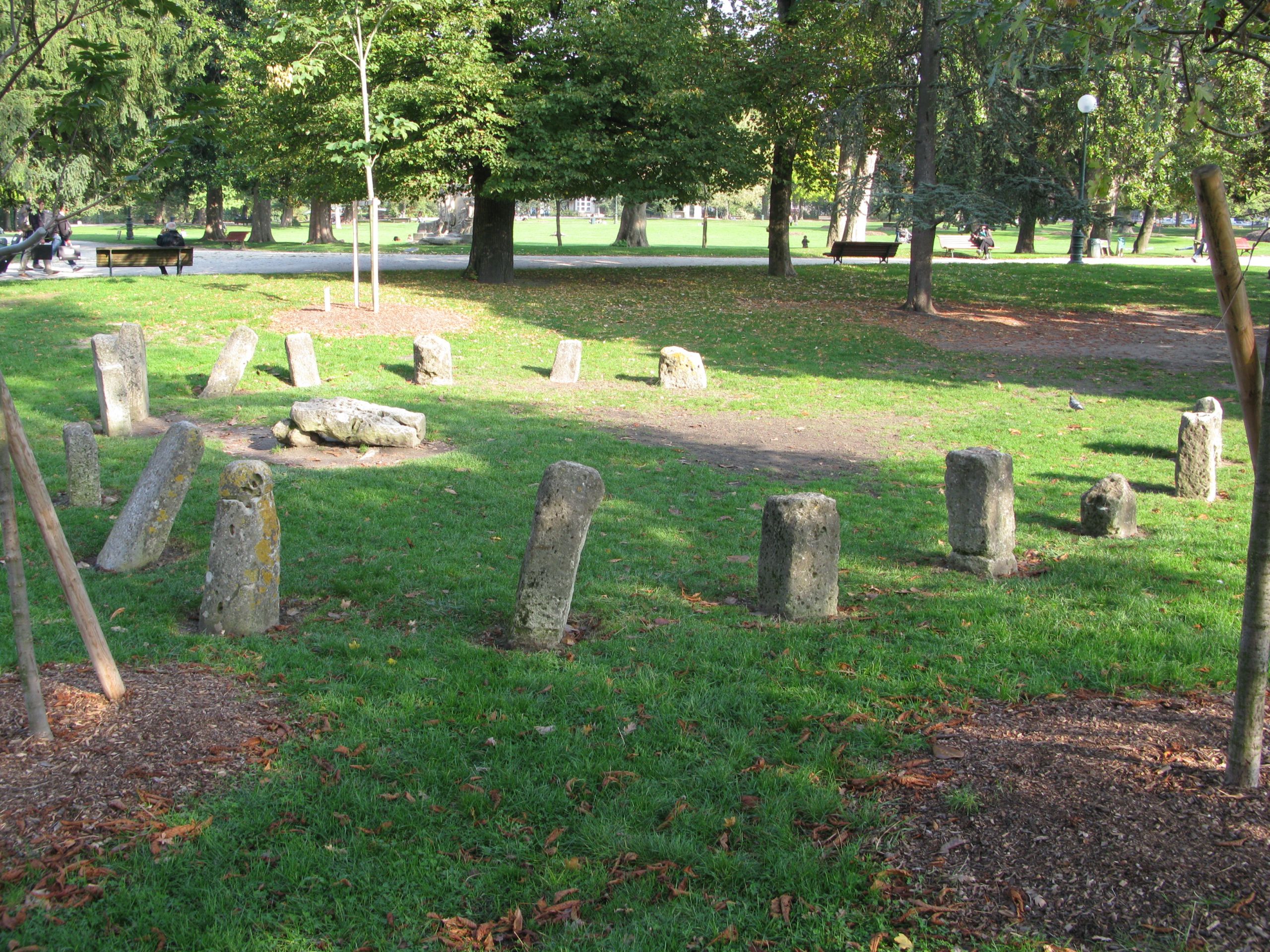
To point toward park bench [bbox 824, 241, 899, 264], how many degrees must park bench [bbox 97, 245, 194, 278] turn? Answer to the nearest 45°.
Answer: approximately 90° to its right

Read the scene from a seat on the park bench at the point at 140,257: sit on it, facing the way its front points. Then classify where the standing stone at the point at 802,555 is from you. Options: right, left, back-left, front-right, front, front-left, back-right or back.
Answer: back

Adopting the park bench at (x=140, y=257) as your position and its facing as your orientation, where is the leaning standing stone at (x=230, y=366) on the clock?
The leaning standing stone is roughly at 6 o'clock from the park bench.

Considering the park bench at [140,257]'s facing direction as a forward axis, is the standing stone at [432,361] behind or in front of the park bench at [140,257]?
behind

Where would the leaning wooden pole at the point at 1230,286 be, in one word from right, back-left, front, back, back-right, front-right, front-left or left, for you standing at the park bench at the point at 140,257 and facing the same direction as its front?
back

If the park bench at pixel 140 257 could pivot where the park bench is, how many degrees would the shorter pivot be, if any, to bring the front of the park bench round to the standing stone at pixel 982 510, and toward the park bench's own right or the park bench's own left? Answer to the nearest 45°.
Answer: approximately 180°

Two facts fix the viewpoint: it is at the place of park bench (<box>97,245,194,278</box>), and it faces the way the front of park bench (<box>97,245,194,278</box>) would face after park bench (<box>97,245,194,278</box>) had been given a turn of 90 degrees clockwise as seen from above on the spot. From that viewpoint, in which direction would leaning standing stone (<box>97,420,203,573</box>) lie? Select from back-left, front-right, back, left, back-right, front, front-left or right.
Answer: right

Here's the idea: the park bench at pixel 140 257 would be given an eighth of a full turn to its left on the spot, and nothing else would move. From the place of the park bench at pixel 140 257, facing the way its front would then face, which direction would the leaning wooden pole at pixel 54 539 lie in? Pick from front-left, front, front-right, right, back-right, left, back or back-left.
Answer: back-left

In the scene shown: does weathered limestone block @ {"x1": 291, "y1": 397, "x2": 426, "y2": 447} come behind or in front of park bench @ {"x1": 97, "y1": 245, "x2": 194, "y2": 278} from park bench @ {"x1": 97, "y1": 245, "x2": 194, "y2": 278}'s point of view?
behind

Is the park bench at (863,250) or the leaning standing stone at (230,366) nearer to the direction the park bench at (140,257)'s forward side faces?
the park bench

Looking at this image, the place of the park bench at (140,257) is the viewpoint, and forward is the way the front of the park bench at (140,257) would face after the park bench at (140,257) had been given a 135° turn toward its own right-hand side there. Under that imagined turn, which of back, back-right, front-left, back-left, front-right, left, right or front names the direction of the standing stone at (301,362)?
front-right

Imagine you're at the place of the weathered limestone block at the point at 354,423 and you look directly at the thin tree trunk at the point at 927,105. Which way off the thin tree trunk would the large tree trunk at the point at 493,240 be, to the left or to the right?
left

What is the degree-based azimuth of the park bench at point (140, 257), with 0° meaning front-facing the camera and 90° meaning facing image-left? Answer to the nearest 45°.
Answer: approximately 180°

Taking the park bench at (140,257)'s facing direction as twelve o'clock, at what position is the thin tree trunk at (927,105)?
The thin tree trunk is roughly at 4 o'clock from the park bench.

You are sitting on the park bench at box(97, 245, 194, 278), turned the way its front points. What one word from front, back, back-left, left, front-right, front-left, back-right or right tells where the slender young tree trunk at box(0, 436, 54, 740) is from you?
back

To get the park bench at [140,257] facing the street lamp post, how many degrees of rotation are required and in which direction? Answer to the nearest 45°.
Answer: approximately 135° to its right

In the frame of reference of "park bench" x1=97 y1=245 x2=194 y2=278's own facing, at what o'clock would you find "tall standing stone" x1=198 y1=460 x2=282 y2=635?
The tall standing stone is roughly at 6 o'clock from the park bench.
